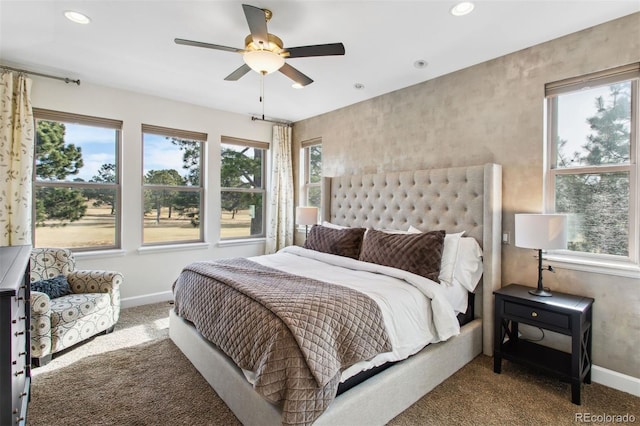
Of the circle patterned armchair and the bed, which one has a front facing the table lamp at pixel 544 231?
the circle patterned armchair

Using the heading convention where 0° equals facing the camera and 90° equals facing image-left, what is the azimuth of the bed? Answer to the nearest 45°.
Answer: approximately 45°

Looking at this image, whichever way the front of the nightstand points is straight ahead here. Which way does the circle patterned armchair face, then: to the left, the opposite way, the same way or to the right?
to the left

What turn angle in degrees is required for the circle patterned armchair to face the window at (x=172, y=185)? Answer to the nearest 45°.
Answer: approximately 90° to its left

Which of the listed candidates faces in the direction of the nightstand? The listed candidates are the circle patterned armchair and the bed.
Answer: the circle patterned armchair

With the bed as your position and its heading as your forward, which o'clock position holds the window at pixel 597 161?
The window is roughly at 8 o'clock from the bed.

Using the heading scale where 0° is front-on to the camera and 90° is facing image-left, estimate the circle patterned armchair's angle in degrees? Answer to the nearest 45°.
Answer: approximately 315°
